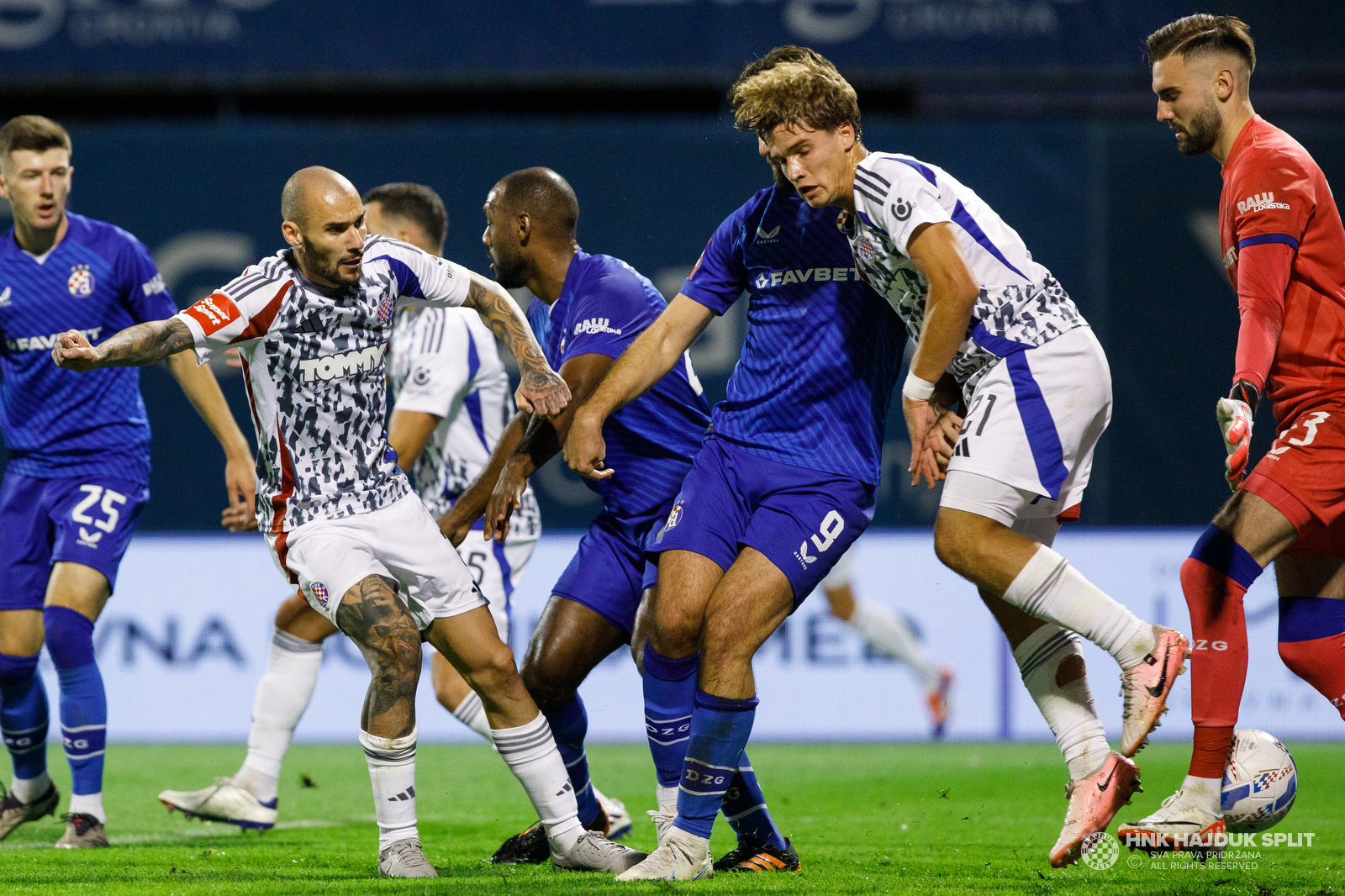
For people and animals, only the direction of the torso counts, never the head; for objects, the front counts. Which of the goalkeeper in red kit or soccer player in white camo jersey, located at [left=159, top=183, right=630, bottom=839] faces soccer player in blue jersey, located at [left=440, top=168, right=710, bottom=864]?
the goalkeeper in red kit

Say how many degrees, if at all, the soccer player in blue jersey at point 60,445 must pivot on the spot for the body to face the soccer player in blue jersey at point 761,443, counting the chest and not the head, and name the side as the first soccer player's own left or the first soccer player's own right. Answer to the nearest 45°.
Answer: approximately 45° to the first soccer player's own left

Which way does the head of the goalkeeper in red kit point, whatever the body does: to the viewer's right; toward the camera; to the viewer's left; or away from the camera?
to the viewer's left

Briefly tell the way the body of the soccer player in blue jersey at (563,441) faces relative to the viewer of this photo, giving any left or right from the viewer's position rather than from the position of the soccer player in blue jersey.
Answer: facing to the left of the viewer

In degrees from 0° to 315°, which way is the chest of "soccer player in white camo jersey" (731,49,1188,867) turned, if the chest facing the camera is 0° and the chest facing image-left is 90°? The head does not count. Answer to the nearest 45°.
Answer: approximately 90°
